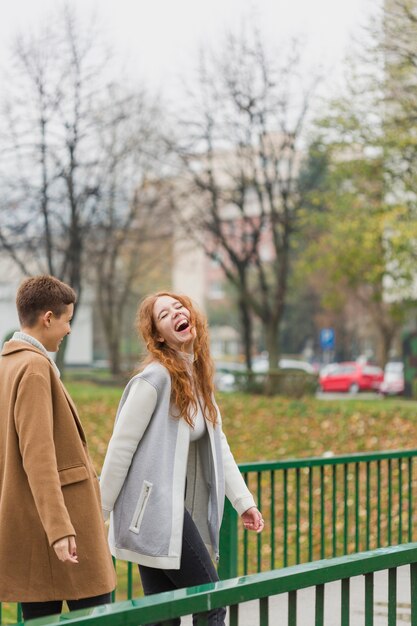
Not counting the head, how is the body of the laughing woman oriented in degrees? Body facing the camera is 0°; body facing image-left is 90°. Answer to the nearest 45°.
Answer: approximately 315°

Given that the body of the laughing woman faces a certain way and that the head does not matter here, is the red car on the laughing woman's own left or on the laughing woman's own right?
on the laughing woman's own left

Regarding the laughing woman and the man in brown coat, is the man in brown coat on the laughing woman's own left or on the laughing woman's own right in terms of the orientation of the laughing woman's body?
on the laughing woman's own right

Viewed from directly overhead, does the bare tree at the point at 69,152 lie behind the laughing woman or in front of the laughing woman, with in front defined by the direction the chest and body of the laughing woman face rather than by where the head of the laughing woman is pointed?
behind

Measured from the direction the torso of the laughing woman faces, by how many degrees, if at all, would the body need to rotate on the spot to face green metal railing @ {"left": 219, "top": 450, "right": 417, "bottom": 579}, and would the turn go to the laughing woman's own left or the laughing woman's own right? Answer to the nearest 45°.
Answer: approximately 135° to the laughing woman's own left

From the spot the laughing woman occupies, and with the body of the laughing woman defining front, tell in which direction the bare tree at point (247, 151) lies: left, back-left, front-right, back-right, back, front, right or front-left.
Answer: back-left

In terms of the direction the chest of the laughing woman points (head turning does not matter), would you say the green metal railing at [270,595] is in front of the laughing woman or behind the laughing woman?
in front

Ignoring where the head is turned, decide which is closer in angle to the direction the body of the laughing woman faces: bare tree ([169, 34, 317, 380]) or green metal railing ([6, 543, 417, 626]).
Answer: the green metal railing

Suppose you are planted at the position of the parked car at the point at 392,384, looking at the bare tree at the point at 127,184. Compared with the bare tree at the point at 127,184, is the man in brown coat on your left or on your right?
left

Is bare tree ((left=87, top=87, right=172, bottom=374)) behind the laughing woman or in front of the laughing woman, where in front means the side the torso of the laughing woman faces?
behind

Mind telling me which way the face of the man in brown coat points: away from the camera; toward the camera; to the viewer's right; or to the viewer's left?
to the viewer's right
